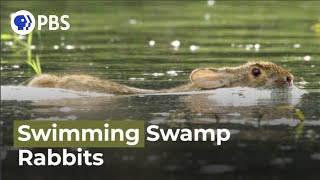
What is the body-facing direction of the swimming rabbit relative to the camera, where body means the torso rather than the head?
to the viewer's right
